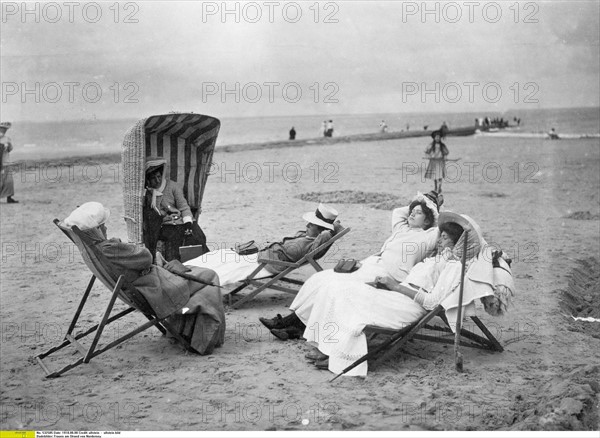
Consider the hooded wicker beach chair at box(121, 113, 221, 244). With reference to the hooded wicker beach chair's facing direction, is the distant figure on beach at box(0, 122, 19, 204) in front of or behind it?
behind

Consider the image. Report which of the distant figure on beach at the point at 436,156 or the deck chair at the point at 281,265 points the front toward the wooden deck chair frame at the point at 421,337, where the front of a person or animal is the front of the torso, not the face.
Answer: the distant figure on beach

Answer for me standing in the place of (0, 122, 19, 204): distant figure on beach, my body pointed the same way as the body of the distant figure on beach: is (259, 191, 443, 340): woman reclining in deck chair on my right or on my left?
on my right

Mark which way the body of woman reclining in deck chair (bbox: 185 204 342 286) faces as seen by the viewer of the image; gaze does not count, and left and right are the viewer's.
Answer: facing to the left of the viewer

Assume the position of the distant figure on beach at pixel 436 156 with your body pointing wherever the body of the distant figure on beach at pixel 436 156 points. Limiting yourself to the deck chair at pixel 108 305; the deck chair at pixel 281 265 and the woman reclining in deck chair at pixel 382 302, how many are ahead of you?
3

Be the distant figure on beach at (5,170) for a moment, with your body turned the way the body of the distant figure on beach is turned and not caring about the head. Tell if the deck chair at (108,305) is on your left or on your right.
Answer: on your right

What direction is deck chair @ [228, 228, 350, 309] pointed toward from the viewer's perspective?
to the viewer's left

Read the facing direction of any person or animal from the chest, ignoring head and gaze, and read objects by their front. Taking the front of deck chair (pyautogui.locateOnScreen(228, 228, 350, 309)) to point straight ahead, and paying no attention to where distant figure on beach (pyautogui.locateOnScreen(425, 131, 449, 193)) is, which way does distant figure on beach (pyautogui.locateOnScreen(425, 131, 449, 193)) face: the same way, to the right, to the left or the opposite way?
to the left

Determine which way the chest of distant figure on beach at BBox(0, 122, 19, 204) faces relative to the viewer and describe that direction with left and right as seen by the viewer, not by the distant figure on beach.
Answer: facing to the right of the viewer
